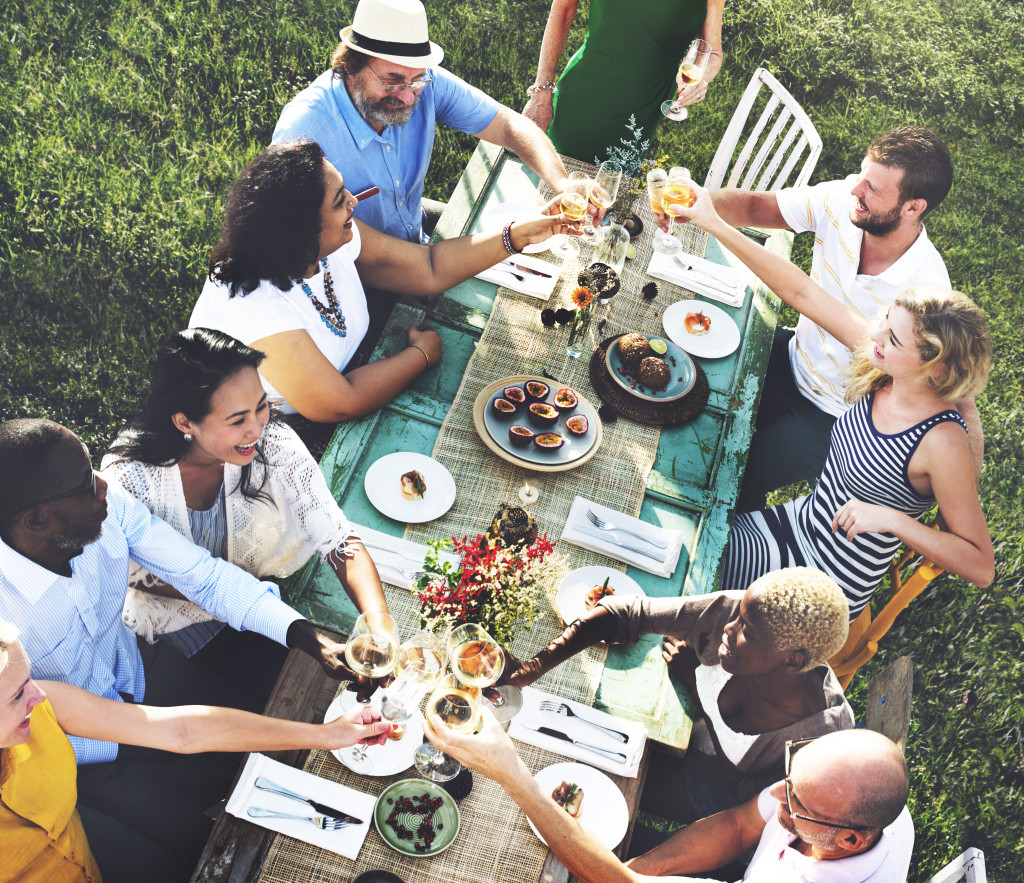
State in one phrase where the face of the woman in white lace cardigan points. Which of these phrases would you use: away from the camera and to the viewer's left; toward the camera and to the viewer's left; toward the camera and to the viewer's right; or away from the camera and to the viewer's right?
toward the camera and to the viewer's right

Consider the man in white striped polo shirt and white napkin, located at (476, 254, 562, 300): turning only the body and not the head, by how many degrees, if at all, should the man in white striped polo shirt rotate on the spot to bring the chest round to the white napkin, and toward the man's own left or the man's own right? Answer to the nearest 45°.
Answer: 0° — they already face it

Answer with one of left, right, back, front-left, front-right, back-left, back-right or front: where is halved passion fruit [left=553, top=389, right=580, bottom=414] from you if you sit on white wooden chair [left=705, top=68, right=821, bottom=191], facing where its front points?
front-left

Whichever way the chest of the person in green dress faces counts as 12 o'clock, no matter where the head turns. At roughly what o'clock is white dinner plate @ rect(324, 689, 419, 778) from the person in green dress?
The white dinner plate is roughly at 12 o'clock from the person in green dress.

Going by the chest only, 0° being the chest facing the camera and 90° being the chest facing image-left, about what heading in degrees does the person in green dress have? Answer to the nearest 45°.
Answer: approximately 0°

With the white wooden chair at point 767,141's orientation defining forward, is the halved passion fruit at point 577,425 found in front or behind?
in front

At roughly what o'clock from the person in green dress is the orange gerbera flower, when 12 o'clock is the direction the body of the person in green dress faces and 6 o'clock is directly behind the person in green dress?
The orange gerbera flower is roughly at 12 o'clock from the person in green dress.

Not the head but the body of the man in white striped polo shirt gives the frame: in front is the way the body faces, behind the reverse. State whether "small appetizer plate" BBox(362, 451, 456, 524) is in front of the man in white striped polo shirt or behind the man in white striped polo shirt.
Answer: in front

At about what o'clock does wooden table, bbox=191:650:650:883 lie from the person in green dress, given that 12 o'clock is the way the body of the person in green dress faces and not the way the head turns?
The wooden table is roughly at 12 o'clock from the person in green dress.

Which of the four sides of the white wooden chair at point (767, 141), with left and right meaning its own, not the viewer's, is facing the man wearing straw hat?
front

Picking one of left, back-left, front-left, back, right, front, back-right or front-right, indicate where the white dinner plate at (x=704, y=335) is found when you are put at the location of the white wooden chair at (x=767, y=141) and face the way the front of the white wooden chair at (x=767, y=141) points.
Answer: front-left

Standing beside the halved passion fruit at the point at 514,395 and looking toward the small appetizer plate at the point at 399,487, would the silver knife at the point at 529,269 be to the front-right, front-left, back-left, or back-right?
back-right

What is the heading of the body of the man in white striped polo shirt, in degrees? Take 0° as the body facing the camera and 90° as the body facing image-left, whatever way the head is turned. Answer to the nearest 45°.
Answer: approximately 45°
